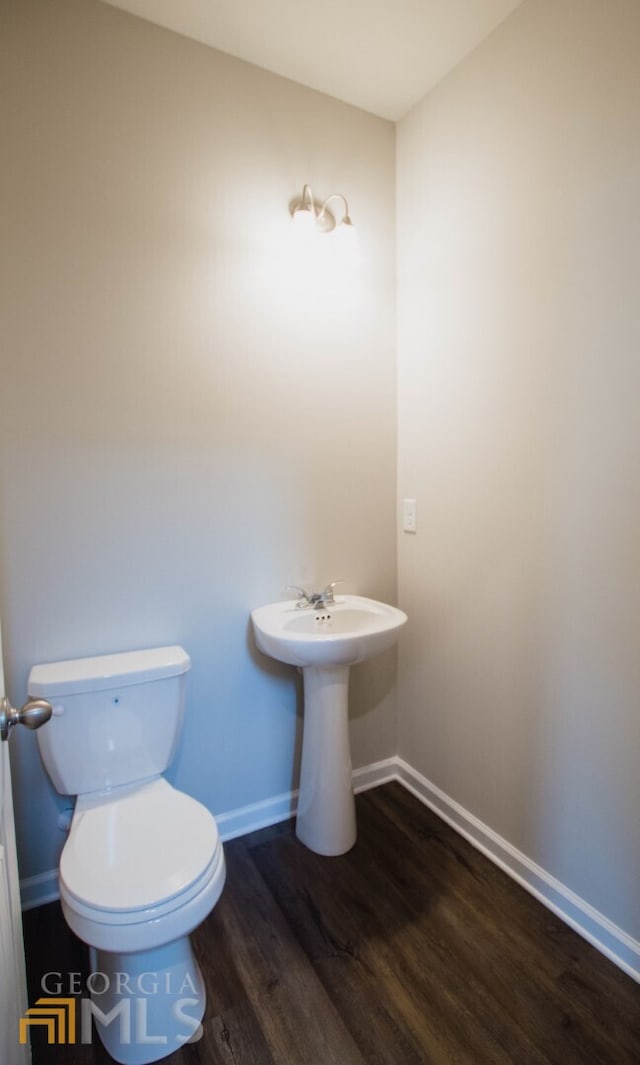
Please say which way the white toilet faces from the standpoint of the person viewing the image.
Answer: facing the viewer

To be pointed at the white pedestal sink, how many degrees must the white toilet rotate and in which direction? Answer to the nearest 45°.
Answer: approximately 135° to its left

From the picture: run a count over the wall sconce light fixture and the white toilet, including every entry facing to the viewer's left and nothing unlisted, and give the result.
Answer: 0

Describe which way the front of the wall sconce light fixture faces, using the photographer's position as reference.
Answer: facing the viewer and to the right of the viewer

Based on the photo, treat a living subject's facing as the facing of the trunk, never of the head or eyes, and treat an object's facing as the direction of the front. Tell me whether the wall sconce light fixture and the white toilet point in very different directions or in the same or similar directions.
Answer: same or similar directions
